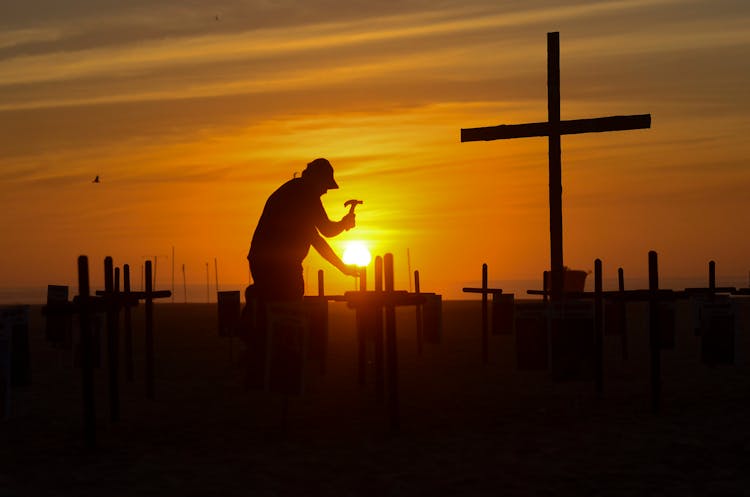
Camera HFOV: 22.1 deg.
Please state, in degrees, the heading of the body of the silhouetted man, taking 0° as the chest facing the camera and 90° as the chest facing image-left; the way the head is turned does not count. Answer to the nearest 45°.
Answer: approximately 270°

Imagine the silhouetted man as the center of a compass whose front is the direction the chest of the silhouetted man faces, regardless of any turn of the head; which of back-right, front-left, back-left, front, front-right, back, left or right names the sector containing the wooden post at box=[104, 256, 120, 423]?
back-right

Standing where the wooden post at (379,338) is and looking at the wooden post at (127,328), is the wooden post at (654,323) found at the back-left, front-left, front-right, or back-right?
back-right

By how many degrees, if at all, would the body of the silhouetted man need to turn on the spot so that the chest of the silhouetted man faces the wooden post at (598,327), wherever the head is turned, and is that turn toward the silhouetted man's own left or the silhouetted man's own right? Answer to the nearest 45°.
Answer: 0° — they already face it

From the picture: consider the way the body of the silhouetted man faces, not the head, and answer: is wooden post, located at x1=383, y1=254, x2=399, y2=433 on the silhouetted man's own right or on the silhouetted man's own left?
on the silhouetted man's own right

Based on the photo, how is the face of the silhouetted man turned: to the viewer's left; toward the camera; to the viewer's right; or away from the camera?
to the viewer's right

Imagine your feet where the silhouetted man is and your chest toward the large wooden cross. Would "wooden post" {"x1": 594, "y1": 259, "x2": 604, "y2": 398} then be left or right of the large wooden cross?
right
